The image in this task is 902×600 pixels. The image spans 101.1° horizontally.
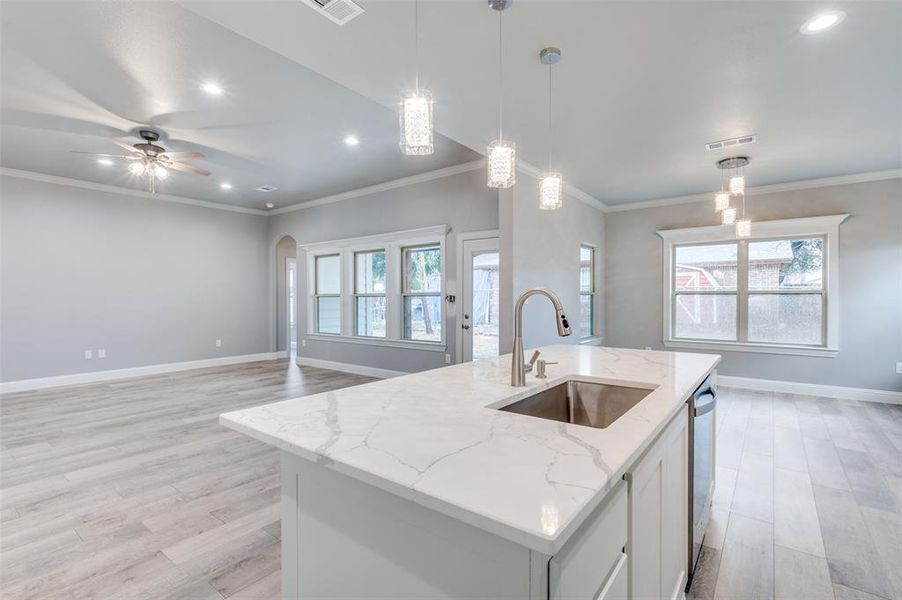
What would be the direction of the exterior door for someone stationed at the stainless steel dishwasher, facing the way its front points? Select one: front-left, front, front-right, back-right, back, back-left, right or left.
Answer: back-left

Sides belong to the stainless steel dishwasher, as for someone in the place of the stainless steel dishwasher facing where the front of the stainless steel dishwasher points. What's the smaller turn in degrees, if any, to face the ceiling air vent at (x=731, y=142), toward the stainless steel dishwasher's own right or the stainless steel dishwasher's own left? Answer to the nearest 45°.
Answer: approximately 90° to the stainless steel dishwasher's own left

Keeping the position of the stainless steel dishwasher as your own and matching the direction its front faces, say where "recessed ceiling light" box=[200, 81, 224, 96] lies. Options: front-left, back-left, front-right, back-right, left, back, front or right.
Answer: back

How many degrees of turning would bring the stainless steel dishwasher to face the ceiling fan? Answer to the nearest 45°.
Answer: approximately 180°

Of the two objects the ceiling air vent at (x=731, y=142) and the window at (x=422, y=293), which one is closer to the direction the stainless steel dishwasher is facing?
the ceiling air vent

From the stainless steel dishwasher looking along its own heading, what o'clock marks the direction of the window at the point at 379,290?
The window is roughly at 7 o'clock from the stainless steel dishwasher.

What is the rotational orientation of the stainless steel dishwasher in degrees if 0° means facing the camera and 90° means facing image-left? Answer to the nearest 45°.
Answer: approximately 270°

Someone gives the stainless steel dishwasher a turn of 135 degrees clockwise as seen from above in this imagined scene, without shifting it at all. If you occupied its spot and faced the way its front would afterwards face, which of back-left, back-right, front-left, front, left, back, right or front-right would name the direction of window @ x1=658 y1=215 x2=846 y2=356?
back-right

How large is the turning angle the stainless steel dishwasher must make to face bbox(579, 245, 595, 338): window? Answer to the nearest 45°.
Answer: approximately 90° to its left

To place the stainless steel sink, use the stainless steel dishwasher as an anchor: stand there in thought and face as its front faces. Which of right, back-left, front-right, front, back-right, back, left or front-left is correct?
back-right

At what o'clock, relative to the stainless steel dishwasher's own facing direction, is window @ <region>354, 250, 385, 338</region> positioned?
The window is roughly at 7 o'clock from the stainless steel dishwasher.
